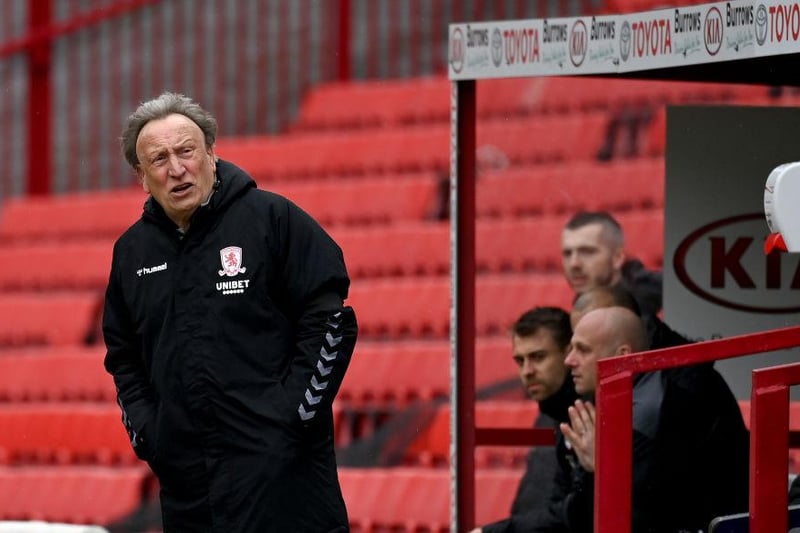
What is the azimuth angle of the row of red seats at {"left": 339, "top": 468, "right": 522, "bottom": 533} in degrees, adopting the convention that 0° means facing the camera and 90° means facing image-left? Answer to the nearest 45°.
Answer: approximately 0°

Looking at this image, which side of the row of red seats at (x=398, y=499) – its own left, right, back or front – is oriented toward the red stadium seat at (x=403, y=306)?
back

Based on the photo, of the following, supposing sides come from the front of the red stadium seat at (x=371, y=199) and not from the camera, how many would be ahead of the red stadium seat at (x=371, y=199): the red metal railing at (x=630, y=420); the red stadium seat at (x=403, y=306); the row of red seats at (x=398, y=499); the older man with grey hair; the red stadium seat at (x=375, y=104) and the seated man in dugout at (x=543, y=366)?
5

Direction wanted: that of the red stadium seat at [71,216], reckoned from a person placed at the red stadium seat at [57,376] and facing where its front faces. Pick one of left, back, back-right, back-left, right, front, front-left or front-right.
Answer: back

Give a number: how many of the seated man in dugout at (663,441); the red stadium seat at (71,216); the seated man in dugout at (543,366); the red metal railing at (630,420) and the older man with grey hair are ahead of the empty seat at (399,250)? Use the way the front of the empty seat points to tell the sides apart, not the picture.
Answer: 4

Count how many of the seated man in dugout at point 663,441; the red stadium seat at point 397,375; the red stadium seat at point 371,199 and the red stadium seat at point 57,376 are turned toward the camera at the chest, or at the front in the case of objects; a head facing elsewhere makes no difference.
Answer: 3

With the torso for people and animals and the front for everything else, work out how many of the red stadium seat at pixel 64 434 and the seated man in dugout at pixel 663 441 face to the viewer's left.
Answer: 1

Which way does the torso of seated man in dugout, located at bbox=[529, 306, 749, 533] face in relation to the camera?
to the viewer's left
